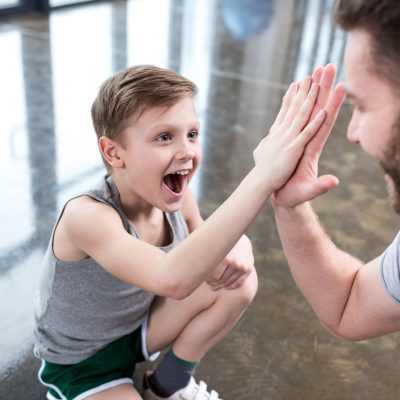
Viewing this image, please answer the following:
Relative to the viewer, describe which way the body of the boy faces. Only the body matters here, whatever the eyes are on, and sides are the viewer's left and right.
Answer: facing the viewer and to the right of the viewer

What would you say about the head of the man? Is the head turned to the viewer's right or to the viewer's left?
to the viewer's left

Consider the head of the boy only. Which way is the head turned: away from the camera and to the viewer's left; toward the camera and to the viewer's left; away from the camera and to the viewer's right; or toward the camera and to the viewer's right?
toward the camera and to the viewer's right

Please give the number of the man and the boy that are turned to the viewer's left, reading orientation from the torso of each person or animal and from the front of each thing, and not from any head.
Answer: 1

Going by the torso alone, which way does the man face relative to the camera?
to the viewer's left
